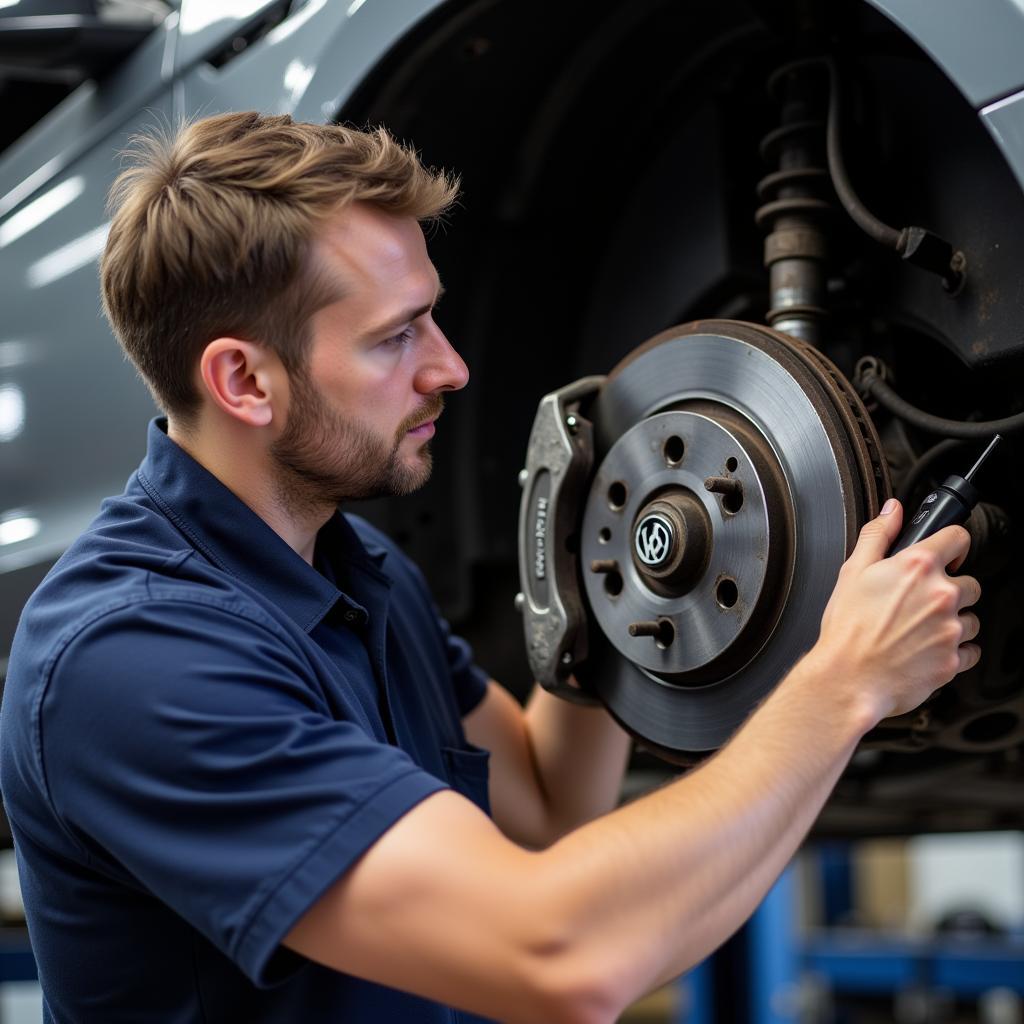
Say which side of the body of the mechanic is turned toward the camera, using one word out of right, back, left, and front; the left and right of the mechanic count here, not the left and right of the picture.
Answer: right

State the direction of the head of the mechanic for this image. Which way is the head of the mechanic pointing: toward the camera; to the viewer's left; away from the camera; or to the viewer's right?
to the viewer's right
